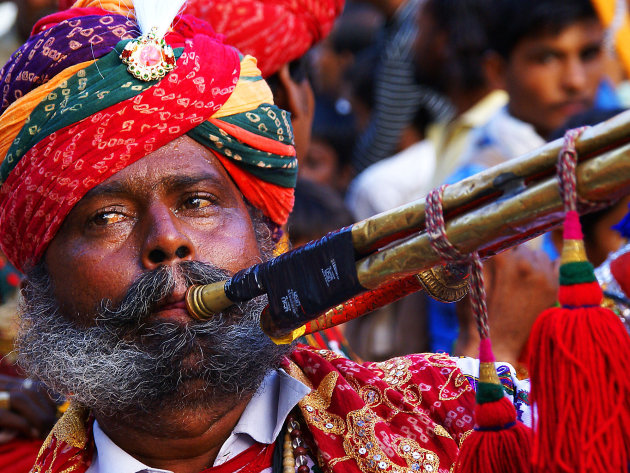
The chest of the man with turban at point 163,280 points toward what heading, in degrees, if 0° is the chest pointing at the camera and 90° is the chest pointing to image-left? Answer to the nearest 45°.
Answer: approximately 0°
